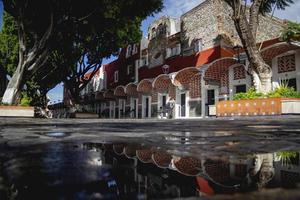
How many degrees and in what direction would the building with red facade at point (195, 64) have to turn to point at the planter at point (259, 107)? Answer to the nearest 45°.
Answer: approximately 90° to its left

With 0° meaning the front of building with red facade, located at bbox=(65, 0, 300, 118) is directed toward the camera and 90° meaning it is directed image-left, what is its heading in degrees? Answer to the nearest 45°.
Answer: approximately 45°

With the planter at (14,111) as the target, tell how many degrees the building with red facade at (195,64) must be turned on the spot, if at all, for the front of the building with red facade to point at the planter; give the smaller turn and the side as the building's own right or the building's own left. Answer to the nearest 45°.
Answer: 0° — it already faces it

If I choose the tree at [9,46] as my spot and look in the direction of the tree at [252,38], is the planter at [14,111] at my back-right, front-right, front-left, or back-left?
front-right

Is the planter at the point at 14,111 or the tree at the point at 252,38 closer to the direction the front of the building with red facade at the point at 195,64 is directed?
the planter

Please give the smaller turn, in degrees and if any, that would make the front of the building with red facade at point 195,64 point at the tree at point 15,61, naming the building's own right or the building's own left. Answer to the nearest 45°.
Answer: approximately 45° to the building's own right

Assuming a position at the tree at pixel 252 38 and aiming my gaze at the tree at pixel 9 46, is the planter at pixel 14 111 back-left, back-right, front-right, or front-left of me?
front-left

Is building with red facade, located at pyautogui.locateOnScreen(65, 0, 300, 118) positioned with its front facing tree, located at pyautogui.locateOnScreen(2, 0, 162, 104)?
yes
